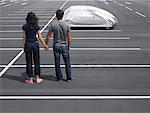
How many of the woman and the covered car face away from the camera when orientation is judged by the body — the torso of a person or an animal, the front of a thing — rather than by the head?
1

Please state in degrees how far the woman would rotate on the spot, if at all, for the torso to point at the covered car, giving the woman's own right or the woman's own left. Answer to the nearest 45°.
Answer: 0° — they already face it

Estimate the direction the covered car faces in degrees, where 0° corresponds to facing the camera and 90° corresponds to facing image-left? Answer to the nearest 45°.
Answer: approximately 270°

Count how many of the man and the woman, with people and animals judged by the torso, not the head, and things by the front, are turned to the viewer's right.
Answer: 0

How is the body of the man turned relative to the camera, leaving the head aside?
away from the camera

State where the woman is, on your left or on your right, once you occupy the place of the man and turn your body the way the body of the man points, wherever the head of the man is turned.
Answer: on your left

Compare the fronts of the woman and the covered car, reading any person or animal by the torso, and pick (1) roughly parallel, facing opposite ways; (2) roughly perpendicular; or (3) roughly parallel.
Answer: roughly perpendicular

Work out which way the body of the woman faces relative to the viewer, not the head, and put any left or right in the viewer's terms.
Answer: facing away from the viewer
